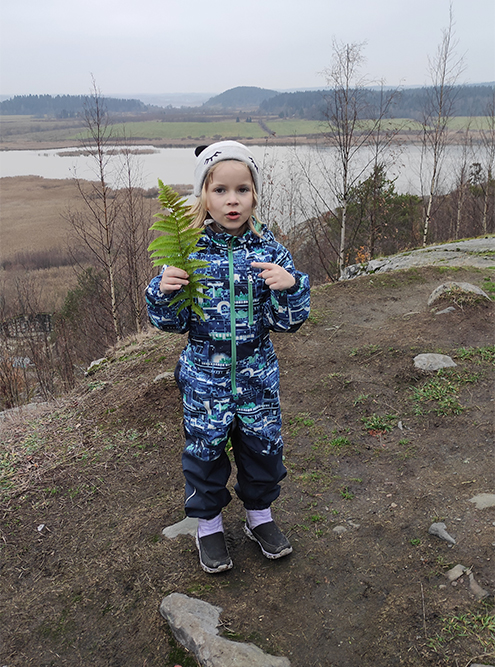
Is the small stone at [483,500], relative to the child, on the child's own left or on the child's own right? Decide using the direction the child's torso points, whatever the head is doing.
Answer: on the child's own left

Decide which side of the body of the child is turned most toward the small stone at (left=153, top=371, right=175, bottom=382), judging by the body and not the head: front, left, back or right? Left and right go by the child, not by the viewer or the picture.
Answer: back

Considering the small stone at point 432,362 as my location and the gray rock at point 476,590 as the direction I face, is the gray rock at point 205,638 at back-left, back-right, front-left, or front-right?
front-right

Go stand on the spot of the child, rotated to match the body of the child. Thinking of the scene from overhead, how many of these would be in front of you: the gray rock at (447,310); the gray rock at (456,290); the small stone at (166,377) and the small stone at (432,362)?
0

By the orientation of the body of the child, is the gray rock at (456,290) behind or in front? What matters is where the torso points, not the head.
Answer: behind

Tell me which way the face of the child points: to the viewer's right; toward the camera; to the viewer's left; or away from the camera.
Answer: toward the camera

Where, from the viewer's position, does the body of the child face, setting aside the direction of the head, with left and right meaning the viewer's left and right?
facing the viewer

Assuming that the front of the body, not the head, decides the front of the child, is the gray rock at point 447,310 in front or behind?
behind

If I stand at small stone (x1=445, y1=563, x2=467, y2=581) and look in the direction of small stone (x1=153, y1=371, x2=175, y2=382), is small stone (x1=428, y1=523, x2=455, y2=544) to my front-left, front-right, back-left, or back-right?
front-right

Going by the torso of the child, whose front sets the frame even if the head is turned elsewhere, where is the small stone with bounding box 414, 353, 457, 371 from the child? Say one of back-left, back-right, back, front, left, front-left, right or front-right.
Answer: back-left
